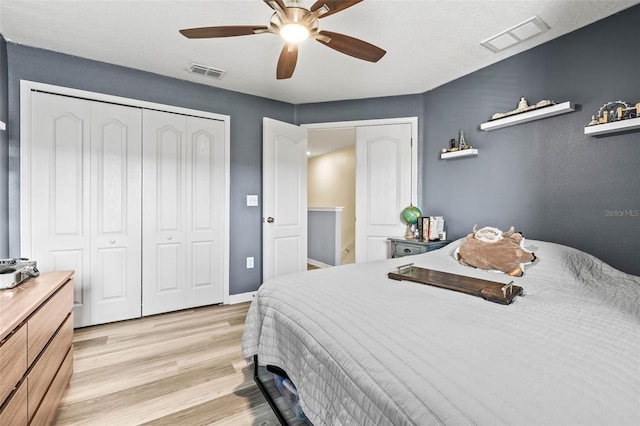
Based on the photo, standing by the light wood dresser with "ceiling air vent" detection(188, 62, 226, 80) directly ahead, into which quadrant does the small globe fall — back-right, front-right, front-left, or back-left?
front-right

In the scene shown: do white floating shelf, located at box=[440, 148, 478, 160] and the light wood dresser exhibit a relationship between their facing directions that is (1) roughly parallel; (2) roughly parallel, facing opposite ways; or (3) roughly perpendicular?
roughly parallel, facing opposite ways

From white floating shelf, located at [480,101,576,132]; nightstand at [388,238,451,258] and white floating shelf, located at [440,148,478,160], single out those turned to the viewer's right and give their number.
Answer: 0

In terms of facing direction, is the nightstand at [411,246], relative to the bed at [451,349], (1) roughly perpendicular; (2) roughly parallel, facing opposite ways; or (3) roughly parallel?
roughly parallel

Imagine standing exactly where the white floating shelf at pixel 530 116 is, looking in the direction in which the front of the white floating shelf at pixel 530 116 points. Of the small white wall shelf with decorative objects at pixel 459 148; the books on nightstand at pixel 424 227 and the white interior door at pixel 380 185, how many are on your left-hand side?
0

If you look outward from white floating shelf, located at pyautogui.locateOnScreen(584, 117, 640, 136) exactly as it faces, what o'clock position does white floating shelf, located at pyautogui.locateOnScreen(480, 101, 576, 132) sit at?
white floating shelf, located at pyautogui.locateOnScreen(480, 101, 576, 132) is roughly at 2 o'clock from white floating shelf, located at pyautogui.locateOnScreen(584, 117, 640, 136).

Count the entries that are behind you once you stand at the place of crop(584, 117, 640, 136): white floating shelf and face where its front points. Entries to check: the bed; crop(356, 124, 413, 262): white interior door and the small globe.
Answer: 0

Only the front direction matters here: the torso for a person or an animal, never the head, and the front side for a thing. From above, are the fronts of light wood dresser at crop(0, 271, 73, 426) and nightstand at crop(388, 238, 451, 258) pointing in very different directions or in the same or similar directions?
very different directions

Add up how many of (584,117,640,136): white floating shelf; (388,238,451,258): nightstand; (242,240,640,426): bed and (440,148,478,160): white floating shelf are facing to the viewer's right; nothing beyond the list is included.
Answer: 0

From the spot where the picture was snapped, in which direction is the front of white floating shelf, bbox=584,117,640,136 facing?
facing the viewer and to the left of the viewer

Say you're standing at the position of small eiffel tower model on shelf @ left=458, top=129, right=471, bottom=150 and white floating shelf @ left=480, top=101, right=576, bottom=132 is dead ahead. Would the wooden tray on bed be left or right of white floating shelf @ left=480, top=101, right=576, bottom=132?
right

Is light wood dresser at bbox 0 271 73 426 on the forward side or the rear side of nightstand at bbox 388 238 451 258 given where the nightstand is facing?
on the forward side

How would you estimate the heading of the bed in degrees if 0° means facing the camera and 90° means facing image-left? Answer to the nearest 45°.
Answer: approximately 45°

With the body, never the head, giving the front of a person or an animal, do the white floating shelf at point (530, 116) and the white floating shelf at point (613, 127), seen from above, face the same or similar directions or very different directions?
same or similar directions

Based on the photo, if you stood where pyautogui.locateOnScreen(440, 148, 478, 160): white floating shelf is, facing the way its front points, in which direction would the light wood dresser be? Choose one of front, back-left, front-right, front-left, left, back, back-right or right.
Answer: front

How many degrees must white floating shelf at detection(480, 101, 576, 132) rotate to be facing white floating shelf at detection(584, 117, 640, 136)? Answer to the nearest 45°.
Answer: approximately 90° to its left

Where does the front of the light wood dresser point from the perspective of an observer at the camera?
facing the viewer and to the right of the viewer

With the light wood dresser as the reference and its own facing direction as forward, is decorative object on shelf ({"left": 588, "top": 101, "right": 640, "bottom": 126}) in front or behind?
in front
